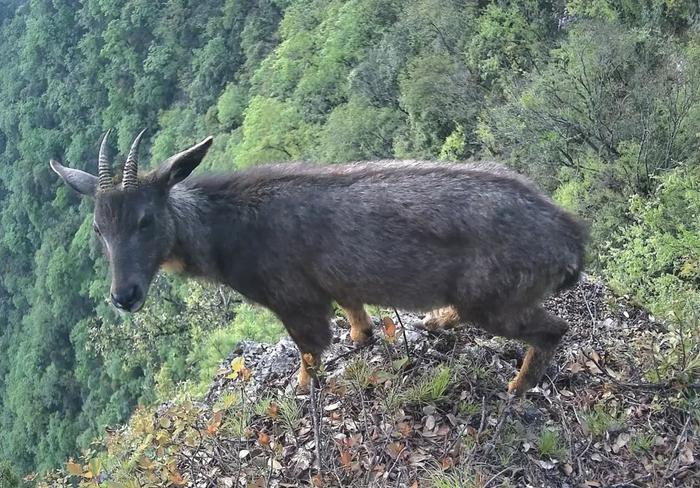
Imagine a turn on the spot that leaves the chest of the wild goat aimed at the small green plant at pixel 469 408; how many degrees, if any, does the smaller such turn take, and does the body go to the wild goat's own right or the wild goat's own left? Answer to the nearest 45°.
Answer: approximately 135° to the wild goat's own left

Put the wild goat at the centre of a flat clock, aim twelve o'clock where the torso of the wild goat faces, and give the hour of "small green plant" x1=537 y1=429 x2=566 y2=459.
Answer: The small green plant is roughly at 7 o'clock from the wild goat.

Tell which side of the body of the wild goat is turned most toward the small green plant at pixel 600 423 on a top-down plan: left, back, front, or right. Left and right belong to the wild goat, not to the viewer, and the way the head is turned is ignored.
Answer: back

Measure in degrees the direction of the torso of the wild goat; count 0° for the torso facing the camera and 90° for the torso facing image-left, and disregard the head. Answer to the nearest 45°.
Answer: approximately 90°

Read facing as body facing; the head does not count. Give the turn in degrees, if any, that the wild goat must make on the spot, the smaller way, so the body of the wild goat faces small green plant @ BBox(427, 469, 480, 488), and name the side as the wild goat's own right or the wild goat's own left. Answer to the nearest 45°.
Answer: approximately 135° to the wild goat's own left

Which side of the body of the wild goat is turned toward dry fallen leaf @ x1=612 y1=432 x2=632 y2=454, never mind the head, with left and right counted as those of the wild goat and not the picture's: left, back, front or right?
back

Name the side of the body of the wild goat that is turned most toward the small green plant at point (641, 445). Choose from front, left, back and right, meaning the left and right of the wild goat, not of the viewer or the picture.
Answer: back

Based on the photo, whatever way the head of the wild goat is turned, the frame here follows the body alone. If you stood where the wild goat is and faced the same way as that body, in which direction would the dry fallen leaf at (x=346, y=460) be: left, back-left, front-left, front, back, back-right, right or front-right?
left
